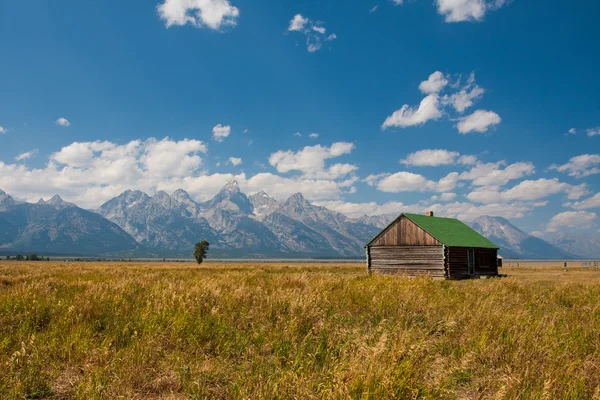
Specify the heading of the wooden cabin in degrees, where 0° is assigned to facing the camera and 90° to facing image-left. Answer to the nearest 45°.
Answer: approximately 315°
